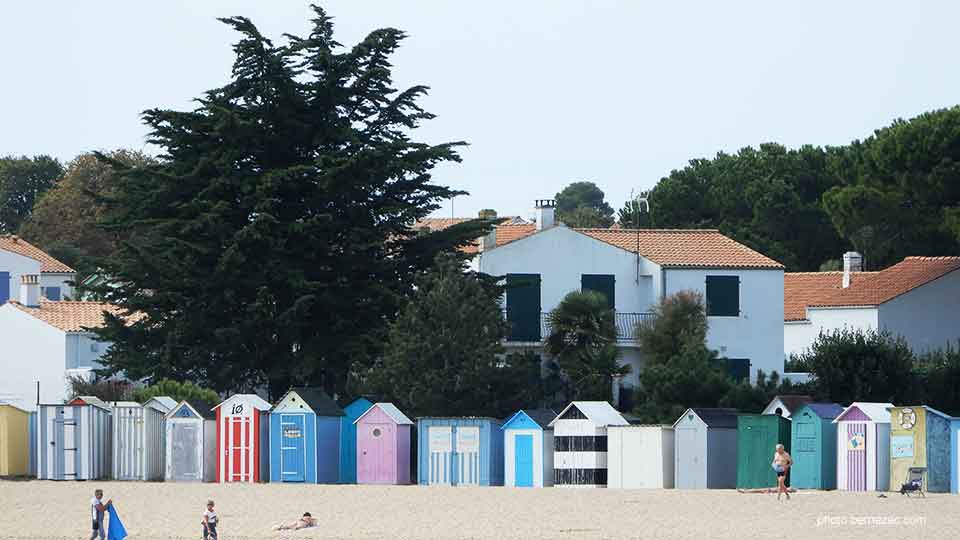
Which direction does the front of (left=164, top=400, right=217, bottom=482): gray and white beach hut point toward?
toward the camera

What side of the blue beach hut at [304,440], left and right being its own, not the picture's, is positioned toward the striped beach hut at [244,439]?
right

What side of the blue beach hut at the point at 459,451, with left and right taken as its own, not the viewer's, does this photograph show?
front

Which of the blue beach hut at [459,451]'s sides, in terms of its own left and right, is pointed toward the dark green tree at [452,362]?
back

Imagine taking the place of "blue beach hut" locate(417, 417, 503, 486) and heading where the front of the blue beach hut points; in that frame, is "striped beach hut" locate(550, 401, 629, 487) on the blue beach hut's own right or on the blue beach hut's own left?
on the blue beach hut's own left

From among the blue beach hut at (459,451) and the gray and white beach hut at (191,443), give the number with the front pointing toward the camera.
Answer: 2

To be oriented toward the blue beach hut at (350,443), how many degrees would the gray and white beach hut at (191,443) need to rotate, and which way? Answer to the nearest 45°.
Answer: approximately 90° to its left

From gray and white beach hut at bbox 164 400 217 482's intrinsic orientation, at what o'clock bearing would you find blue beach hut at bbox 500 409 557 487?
The blue beach hut is roughly at 10 o'clock from the gray and white beach hut.

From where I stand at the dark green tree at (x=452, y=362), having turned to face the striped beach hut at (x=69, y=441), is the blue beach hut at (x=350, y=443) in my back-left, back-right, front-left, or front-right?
front-left

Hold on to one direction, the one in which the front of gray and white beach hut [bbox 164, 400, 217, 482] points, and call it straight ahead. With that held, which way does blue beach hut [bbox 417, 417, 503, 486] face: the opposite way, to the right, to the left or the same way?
the same way

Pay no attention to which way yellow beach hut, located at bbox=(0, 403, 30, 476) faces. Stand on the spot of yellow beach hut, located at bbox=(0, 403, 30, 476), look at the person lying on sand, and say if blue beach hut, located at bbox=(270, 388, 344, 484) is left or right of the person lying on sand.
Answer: left

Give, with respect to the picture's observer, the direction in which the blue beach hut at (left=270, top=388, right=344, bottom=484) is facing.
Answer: facing the viewer and to the left of the viewer
